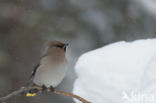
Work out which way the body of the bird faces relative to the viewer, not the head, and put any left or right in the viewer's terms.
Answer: facing the viewer and to the right of the viewer
